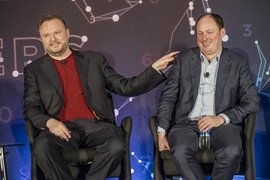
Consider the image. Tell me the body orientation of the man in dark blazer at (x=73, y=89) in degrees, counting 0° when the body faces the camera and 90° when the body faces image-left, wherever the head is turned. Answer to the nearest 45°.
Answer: approximately 0°

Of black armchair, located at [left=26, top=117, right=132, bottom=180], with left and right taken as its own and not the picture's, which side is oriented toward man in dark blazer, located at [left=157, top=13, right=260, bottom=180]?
left

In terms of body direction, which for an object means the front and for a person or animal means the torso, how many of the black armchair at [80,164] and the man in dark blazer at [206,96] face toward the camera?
2

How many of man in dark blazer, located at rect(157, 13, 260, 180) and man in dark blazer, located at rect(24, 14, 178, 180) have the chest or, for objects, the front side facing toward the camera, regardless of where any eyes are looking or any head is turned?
2

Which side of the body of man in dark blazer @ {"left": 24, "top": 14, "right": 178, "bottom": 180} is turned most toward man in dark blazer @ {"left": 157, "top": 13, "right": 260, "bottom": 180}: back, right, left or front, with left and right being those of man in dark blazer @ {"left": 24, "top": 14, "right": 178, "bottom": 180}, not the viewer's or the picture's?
left
